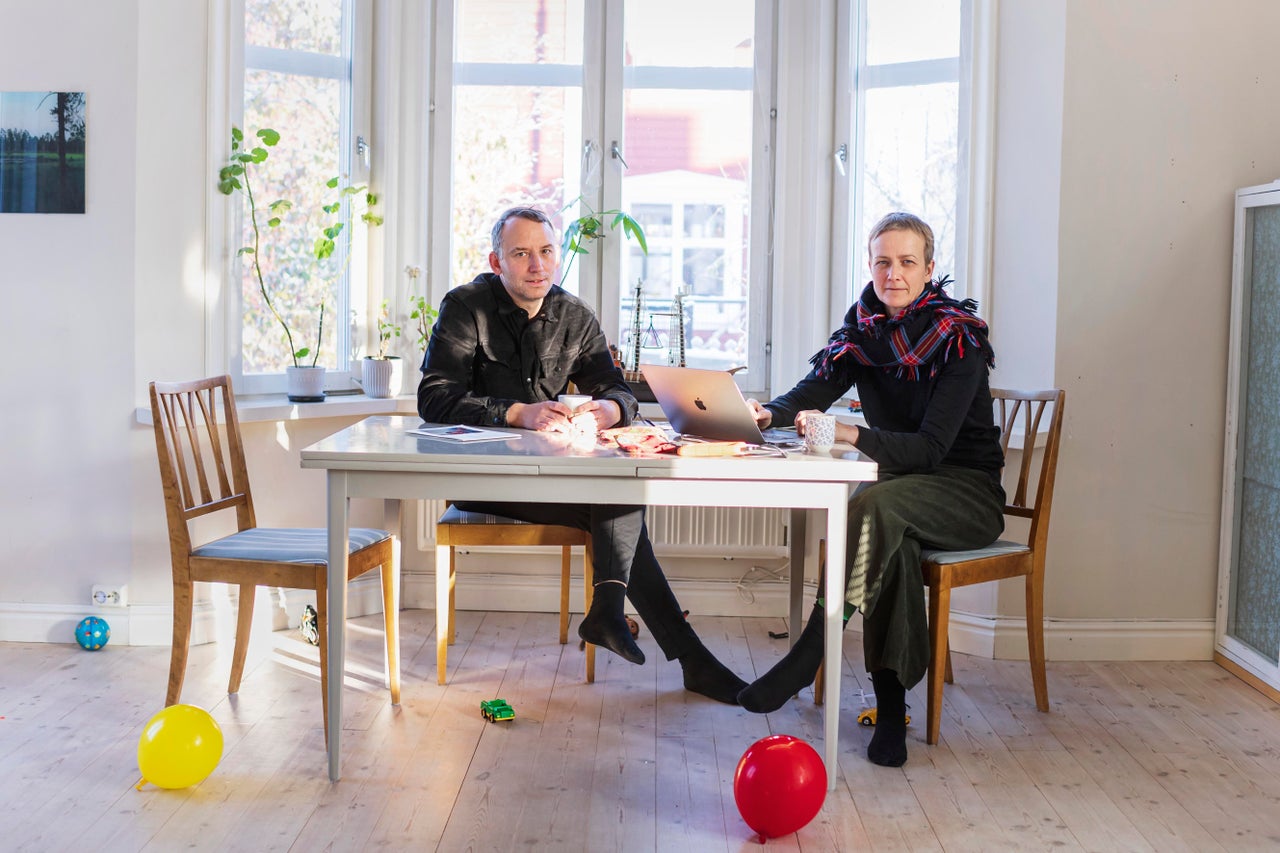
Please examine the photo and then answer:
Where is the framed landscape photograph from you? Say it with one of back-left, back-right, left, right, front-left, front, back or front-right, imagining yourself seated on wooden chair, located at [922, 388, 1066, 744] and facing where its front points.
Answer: front-right

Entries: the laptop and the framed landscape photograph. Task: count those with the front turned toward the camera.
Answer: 1

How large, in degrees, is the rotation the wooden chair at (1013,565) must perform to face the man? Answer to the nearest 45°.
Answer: approximately 45° to its right

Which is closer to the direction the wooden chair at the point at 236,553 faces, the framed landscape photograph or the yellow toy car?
the yellow toy car

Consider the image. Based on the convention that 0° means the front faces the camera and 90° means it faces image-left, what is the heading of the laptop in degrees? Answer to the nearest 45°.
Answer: approximately 225°

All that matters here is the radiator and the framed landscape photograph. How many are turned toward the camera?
2

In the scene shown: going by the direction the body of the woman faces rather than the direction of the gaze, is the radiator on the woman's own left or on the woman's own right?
on the woman's own right

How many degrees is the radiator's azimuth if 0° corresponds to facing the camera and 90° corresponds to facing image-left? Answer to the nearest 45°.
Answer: approximately 0°

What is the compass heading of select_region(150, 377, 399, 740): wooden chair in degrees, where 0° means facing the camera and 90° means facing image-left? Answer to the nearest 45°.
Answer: approximately 315°

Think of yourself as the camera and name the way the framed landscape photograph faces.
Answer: facing the viewer

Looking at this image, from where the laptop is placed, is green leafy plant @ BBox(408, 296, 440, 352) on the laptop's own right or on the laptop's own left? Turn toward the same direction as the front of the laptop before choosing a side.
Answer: on the laptop's own left
